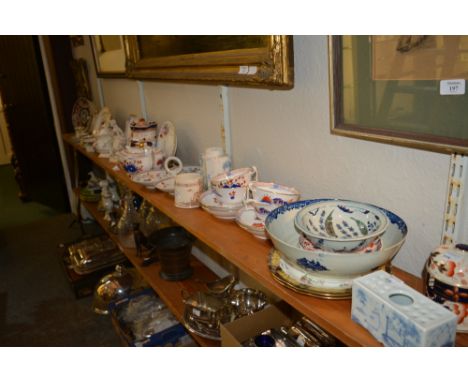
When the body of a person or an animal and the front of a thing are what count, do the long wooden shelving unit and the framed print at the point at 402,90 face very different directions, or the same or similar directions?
same or similar directions

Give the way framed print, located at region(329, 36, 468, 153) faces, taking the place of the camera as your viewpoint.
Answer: facing the viewer and to the left of the viewer

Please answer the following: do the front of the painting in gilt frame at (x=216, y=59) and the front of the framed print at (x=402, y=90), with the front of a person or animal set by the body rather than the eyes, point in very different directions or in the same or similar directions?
same or similar directions

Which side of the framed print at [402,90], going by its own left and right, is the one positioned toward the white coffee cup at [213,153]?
right

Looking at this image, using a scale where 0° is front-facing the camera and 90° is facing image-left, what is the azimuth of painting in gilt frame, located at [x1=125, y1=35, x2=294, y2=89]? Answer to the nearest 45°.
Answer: approximately 45°
